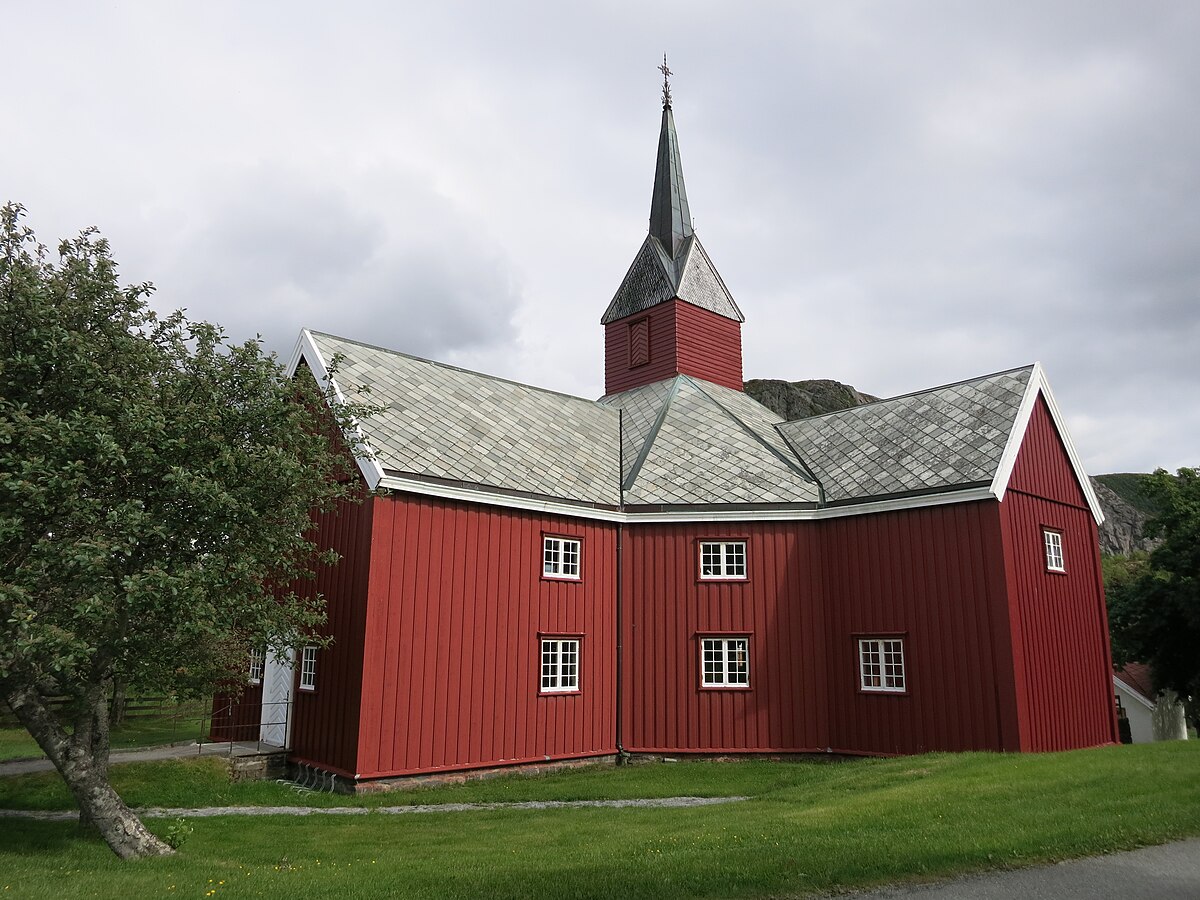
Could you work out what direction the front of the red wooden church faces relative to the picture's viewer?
facing the viewer and to the left of the viewer

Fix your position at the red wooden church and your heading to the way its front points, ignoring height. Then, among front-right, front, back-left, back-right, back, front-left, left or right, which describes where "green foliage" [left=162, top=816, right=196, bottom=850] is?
front

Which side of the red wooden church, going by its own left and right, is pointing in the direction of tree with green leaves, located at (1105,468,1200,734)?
back

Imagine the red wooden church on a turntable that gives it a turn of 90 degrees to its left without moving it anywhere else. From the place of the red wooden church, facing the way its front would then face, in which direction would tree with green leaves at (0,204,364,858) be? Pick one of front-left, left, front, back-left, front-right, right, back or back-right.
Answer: right
